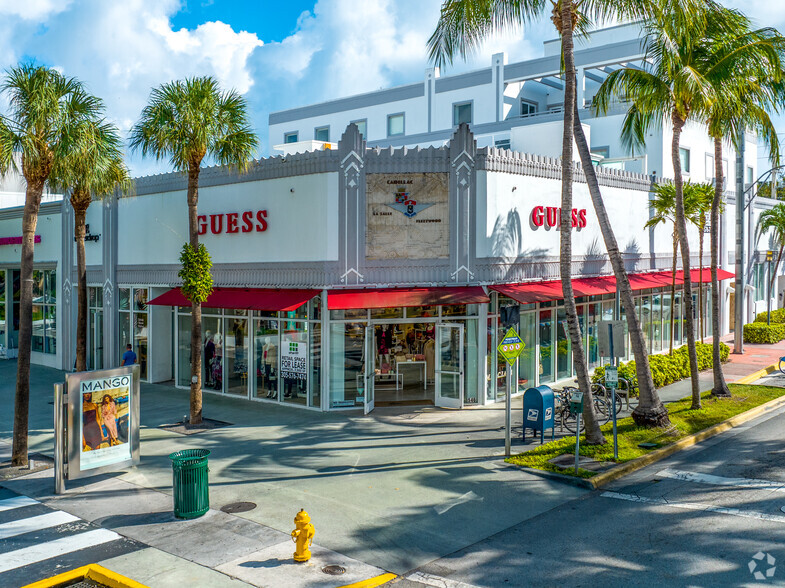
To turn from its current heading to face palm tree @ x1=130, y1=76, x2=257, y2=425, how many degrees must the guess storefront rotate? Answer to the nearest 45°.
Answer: approximately 45° to its right

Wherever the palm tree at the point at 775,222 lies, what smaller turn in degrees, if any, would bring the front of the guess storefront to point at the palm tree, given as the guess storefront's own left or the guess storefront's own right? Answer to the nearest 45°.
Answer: approximately 135° to the guess storefront's own left

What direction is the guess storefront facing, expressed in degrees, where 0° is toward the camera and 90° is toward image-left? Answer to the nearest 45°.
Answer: approximately 0°

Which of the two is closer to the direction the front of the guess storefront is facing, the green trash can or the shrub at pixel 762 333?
the green trash can

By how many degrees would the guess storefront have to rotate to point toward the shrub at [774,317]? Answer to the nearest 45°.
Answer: approximately 135° to its left

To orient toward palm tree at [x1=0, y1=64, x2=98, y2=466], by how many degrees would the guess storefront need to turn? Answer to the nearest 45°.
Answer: approximately 45° to its right

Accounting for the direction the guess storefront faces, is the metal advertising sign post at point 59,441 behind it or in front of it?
in front

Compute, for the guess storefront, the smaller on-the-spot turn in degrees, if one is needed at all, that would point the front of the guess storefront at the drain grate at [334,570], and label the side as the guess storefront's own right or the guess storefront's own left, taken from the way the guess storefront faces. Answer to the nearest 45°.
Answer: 0° — it already faces it

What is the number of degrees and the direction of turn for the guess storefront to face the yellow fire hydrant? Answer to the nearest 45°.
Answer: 0° — it already faces it

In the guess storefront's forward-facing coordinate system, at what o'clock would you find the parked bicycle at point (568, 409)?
The parked bicycle is roughly at 10 o'clock from the guess storefront.

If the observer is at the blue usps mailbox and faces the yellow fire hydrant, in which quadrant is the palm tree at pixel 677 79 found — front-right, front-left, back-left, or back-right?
back-left

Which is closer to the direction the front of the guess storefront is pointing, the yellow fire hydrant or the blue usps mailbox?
the yellow fire hydrant
